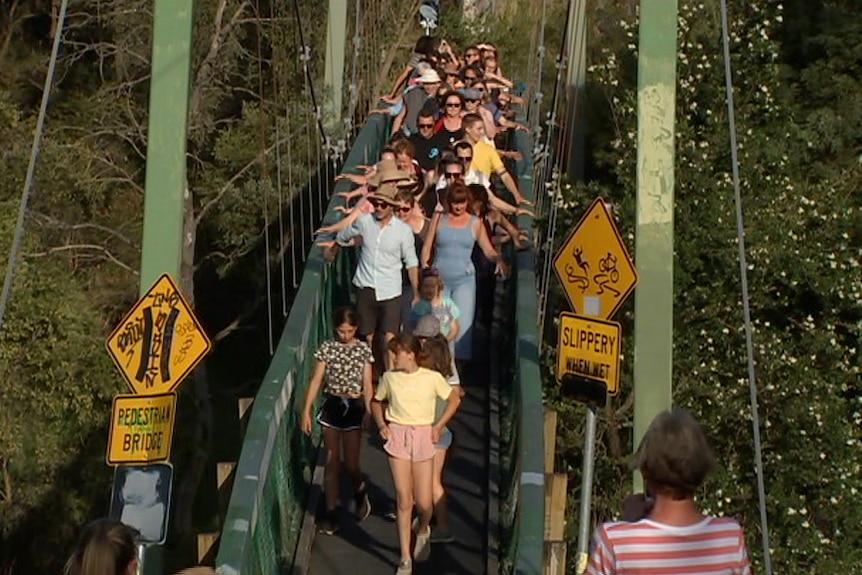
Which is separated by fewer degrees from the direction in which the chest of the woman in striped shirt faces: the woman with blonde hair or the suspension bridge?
the suspension bridge

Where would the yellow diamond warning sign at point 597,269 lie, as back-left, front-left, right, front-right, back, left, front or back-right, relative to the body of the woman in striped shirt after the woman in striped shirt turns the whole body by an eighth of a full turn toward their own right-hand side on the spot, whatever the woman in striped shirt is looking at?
front-left

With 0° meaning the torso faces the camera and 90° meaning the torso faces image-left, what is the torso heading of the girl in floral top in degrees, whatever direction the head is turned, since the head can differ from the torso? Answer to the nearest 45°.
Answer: approximately 0°

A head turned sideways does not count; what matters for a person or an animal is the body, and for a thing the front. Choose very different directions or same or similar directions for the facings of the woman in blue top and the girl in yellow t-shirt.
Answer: same or similar directions

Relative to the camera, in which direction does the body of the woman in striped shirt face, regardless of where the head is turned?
away from the camera

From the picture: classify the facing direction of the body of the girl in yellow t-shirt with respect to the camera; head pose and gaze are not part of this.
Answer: toward the camera

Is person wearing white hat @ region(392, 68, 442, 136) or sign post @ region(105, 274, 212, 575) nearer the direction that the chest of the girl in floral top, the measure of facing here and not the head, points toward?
the sign post

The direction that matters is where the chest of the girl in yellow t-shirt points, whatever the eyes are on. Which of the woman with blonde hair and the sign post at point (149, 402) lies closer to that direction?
the woman with blonde hair

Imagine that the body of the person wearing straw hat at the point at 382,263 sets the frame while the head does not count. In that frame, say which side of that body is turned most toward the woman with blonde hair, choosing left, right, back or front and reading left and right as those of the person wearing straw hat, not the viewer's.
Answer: front

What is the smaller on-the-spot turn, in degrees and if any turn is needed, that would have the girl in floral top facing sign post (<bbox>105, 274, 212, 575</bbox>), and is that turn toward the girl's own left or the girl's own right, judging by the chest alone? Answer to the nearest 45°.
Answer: approximately 45° to the girl's own right

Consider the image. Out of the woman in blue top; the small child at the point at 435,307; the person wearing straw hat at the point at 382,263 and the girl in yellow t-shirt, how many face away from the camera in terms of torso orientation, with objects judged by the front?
0

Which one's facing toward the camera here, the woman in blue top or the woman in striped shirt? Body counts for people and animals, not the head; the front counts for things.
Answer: the woman in blue top

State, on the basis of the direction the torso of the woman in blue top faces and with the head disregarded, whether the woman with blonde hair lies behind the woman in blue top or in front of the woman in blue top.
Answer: in front

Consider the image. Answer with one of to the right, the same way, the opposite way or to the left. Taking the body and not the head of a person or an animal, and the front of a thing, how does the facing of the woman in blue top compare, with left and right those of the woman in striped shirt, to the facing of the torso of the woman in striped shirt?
the opposite way

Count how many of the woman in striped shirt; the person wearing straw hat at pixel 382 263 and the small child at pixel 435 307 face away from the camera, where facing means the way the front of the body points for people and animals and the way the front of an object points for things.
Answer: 1

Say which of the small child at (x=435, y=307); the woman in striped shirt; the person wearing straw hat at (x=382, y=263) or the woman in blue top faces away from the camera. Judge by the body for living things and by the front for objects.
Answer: the woman in striped shirt

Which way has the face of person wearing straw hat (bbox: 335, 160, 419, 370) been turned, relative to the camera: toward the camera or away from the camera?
toward the camera

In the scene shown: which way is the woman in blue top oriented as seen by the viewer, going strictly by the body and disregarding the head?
toward the camera
